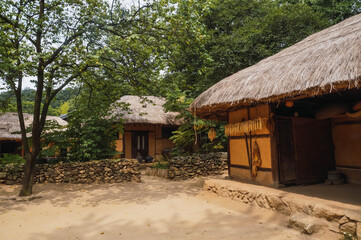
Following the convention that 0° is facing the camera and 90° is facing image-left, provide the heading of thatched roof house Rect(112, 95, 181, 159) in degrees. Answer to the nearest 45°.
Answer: approximately 0°

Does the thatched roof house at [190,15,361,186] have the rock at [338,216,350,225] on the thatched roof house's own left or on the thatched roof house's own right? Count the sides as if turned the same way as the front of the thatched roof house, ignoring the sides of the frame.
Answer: on the thatched roof house's own left

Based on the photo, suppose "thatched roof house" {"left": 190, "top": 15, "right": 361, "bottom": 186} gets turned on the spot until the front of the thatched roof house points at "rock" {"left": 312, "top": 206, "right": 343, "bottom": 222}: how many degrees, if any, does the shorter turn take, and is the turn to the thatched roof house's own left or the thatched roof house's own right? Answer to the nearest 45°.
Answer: approximately 45° to the thatched roof house's own left

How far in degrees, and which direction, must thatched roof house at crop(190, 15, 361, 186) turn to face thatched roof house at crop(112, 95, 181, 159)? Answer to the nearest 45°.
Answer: approximately 90° to its right

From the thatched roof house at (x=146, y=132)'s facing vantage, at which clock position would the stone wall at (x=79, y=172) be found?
The stone wall is roughly at 1 o'clock from the thatched roof house.

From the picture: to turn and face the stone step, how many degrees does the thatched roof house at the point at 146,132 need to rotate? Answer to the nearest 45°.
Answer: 0° — it already faces it

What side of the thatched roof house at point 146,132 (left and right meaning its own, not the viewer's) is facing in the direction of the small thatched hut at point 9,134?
right

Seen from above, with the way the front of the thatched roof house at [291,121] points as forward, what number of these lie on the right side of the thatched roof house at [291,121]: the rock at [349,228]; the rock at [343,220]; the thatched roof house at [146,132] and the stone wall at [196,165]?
2

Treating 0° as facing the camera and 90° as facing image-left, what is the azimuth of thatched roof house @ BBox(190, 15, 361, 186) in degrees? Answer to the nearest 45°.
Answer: approximately 45°
